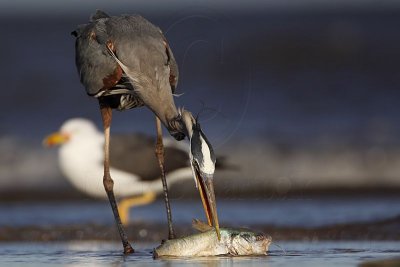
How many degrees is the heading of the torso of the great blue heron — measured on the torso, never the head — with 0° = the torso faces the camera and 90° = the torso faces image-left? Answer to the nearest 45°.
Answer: approximately 315°
